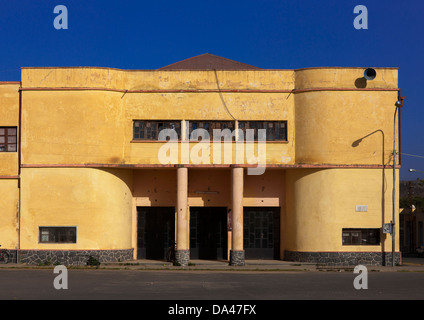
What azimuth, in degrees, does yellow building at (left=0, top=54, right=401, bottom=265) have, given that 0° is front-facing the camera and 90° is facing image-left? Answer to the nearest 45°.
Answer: approximately 0°
